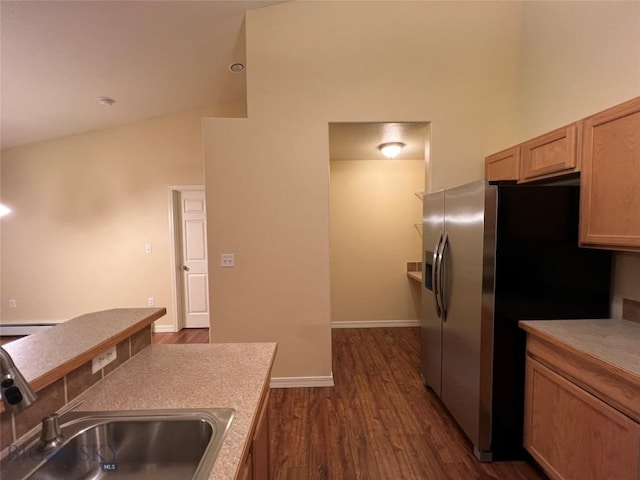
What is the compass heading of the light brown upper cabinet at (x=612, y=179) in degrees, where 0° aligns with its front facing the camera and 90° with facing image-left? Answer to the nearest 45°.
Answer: approximately 45°

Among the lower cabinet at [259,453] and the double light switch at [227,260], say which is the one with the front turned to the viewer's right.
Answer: the lower cabinet

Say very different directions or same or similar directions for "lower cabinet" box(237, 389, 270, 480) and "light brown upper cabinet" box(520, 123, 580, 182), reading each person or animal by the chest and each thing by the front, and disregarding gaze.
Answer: very different directions

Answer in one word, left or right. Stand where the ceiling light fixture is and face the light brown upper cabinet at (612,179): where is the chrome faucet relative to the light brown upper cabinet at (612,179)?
right

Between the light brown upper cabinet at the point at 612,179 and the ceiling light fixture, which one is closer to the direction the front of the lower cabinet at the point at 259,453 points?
the light brown upper cabinet

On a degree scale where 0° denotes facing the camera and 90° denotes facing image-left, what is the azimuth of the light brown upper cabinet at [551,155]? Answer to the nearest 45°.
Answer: approximately 45°

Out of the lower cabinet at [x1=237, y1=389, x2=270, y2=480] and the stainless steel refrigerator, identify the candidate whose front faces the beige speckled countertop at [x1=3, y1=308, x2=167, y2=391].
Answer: the stainless steel refrigerator

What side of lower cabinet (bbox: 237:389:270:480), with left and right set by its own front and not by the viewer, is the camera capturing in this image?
right
